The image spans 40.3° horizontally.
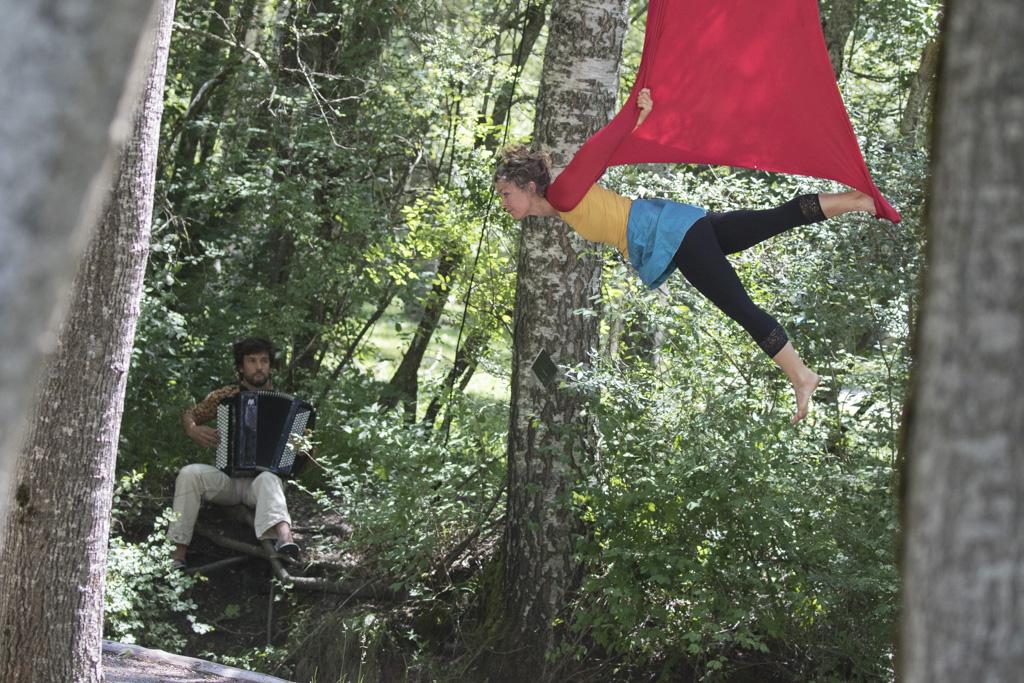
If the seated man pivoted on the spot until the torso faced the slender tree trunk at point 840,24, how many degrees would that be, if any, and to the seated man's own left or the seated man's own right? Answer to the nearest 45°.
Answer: approximately 90° to the seated man's own left

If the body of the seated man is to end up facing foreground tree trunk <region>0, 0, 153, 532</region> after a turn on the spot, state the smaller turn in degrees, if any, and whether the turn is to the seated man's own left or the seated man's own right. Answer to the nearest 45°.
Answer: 0° — they already face it

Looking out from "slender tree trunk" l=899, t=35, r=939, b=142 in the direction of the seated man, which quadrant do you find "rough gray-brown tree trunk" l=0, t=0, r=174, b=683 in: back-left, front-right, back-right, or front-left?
front-left

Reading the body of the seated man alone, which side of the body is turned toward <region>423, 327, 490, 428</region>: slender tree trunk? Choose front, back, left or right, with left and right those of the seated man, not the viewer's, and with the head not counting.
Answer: back

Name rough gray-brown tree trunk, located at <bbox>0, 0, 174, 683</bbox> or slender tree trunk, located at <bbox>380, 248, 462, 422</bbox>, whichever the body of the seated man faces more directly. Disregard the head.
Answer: the rough gray-brown tree trunk

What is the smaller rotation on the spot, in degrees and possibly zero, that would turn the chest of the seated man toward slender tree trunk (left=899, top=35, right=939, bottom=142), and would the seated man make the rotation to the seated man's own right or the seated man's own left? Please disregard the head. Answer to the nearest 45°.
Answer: approximately 90° to the seated man's own left

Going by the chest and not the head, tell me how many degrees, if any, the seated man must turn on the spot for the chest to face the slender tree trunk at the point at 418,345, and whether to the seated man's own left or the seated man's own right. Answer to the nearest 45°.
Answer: approximately 135° to the seated man's own left

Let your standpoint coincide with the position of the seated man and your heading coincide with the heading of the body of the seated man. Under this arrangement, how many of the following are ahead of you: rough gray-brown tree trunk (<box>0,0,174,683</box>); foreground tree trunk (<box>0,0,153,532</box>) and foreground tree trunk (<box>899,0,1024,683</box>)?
3

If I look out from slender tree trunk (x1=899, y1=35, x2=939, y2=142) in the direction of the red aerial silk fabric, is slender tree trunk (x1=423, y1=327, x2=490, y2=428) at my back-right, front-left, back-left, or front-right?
front-right

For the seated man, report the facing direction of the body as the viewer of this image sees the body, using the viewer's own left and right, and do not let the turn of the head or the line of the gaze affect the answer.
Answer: facing the viewer

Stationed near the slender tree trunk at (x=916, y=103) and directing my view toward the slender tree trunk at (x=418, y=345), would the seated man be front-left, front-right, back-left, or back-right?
front-left

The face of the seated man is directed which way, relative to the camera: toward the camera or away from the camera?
toward the camera

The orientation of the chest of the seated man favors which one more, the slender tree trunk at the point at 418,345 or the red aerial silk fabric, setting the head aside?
the red aerial silk fabric

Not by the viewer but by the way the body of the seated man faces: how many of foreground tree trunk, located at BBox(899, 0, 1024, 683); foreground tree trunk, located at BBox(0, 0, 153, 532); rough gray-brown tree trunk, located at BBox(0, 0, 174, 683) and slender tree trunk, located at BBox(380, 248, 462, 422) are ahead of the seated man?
3

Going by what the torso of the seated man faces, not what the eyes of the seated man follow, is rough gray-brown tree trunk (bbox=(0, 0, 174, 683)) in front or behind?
in front
